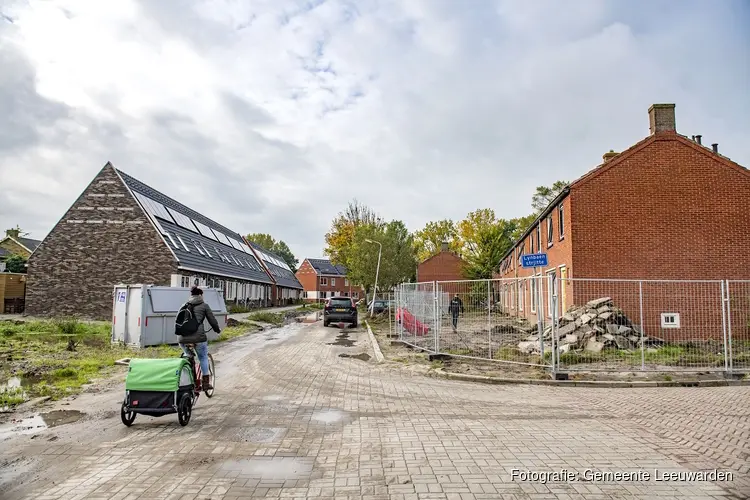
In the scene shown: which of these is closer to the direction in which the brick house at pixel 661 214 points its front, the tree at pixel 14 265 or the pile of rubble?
the tree

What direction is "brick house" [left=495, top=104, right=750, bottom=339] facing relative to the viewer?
to the viewer's left

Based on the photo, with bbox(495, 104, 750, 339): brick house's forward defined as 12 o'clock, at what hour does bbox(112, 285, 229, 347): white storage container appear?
The white storage container is roughly at 11 o'clock from the brick house.

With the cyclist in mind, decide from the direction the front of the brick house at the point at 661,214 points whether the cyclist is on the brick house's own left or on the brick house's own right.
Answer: on the brick house's own left

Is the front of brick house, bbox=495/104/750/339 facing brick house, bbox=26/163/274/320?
yes

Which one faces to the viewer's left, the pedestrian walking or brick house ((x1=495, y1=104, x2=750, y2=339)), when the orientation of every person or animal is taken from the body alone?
the brick house

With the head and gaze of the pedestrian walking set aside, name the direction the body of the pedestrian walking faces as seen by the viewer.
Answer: toward the camera

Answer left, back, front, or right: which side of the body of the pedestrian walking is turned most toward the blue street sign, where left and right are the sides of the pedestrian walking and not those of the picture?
left

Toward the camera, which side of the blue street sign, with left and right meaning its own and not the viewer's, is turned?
front
